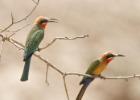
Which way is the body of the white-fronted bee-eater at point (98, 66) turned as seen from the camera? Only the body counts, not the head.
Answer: to the viewer's right

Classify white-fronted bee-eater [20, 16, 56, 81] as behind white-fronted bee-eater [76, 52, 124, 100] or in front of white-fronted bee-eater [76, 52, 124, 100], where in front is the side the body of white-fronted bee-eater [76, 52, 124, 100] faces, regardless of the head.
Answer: behind
